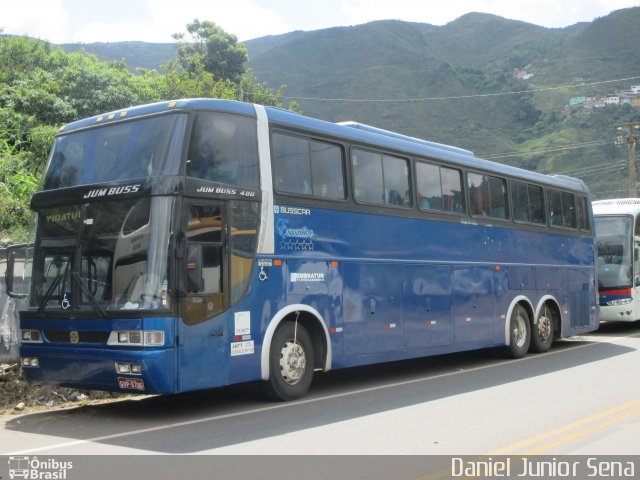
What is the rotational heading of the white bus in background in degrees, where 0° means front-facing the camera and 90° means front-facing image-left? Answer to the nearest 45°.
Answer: approximately 45°

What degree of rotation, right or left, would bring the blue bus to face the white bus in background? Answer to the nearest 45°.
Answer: approximately 180°

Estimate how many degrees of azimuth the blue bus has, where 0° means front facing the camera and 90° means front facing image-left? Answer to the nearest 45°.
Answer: approximately 45°
